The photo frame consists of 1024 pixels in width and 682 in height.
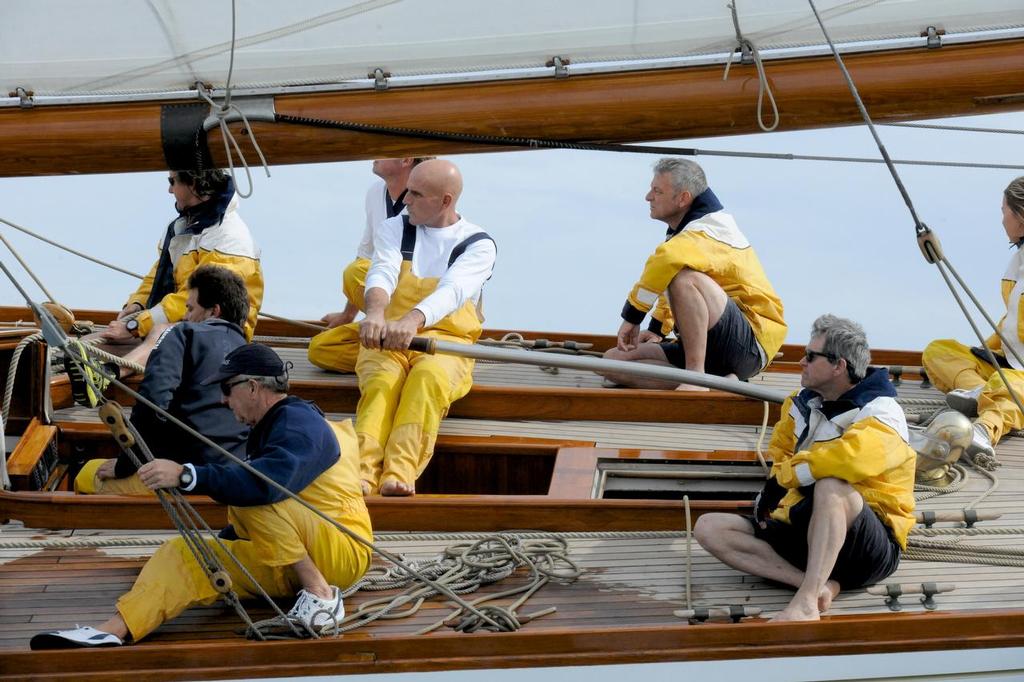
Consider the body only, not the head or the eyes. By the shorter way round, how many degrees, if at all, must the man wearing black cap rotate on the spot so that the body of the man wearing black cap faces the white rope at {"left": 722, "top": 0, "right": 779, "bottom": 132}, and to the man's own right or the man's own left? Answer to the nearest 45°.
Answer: approximately 180°

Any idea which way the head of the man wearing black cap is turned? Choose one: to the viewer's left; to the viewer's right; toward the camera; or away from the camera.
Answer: to the viewer's left

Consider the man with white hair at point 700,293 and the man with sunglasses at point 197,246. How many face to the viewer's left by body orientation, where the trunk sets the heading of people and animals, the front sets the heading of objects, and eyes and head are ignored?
2

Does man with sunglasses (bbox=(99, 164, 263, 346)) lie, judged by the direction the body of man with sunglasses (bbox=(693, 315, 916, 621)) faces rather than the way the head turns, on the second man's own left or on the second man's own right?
on the second man's own right

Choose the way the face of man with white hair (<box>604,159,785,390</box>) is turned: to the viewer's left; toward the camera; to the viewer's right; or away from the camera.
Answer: to the viewer's left

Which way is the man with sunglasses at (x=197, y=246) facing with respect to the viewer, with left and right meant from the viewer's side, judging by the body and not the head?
facing to the left of the viewer

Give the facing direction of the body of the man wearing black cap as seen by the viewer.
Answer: to the viewer's left

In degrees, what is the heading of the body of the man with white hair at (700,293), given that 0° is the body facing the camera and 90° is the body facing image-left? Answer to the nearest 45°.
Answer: approximately 90°
